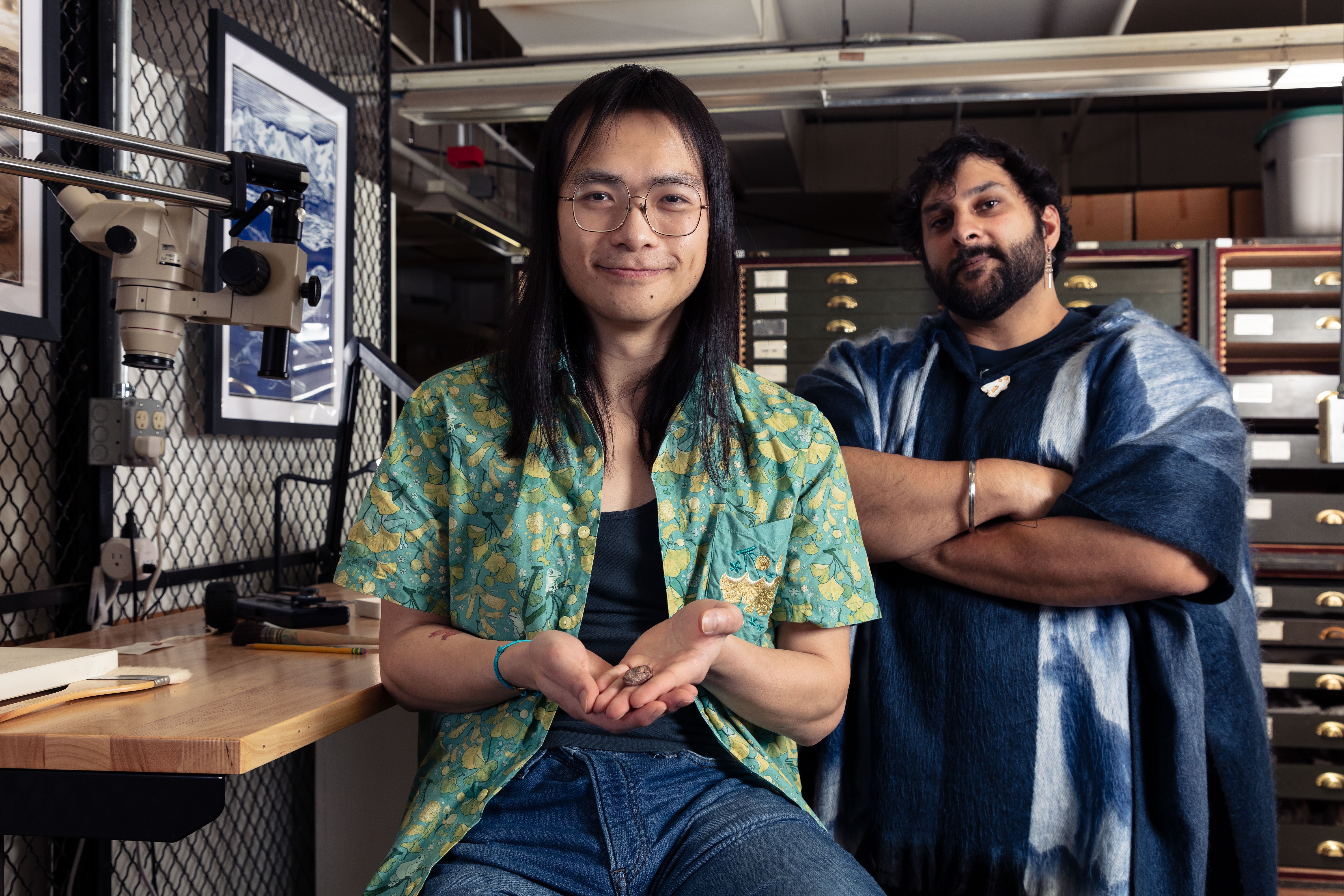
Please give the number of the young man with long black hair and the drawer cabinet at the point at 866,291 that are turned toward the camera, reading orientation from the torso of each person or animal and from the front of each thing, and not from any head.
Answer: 2

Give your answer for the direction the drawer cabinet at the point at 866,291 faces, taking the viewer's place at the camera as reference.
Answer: facing the viewer

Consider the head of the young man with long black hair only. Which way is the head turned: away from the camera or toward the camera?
toward the camera

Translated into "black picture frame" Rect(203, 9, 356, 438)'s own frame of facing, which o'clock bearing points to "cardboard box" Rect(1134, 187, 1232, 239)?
The cardboard box is roughly at 10 o'clock from the black picture frame.

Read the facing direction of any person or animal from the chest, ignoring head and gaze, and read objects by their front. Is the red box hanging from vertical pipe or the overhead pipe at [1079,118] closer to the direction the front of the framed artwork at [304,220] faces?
the overhead pipe

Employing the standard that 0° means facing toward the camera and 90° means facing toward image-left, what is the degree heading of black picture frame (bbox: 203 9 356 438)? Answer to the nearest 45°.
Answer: approximately 315°

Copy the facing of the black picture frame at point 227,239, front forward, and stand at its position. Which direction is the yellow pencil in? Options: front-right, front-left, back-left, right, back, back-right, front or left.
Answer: front-right

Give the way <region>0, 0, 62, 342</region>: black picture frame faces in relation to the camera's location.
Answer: facing the viewer and to the right of the viewer

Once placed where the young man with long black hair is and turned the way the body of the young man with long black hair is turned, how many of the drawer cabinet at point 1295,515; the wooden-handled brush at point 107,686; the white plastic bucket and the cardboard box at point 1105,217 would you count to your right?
1

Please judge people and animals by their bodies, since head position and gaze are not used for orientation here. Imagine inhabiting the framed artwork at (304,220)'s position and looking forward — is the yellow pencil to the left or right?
on its right

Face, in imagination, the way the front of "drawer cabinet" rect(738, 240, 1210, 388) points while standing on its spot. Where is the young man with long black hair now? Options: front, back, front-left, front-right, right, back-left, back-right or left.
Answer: front

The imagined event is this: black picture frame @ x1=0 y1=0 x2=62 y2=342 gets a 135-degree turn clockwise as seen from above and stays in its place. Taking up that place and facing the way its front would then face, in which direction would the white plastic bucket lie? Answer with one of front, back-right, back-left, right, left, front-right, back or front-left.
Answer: back

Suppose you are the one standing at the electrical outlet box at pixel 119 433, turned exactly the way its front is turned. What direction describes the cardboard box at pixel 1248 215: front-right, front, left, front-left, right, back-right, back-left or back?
front-left
